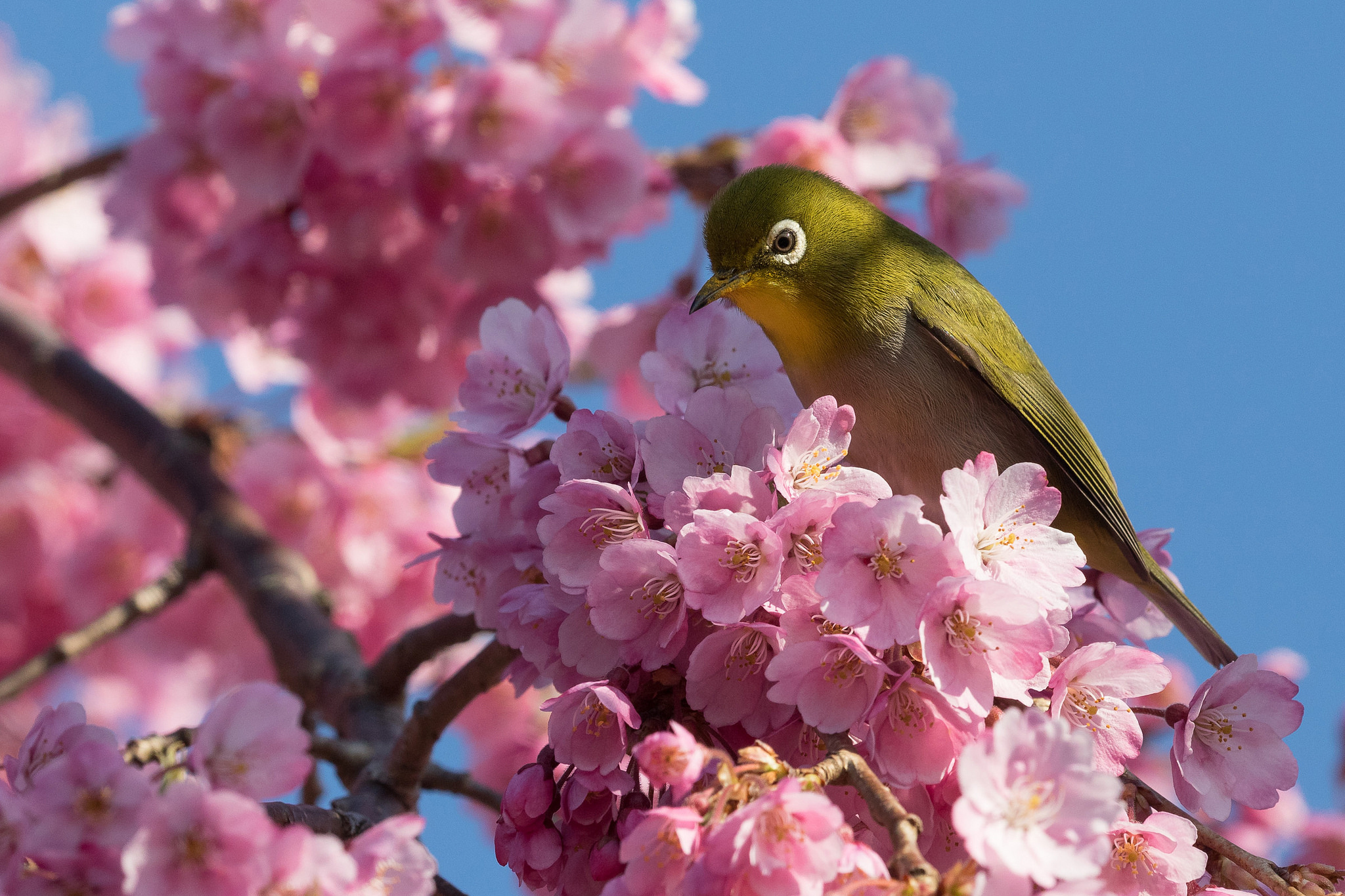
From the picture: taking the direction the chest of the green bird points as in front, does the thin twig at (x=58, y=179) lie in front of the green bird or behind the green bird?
in front

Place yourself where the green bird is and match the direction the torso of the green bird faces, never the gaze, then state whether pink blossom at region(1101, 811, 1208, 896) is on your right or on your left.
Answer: on your left

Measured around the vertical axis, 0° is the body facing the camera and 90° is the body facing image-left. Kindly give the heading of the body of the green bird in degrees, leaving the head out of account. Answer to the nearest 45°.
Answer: approximately 90°

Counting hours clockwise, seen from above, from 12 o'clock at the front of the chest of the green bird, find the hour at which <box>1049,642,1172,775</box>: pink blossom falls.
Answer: The pink blossom is roughly at 8 o'clock from the green bird.
